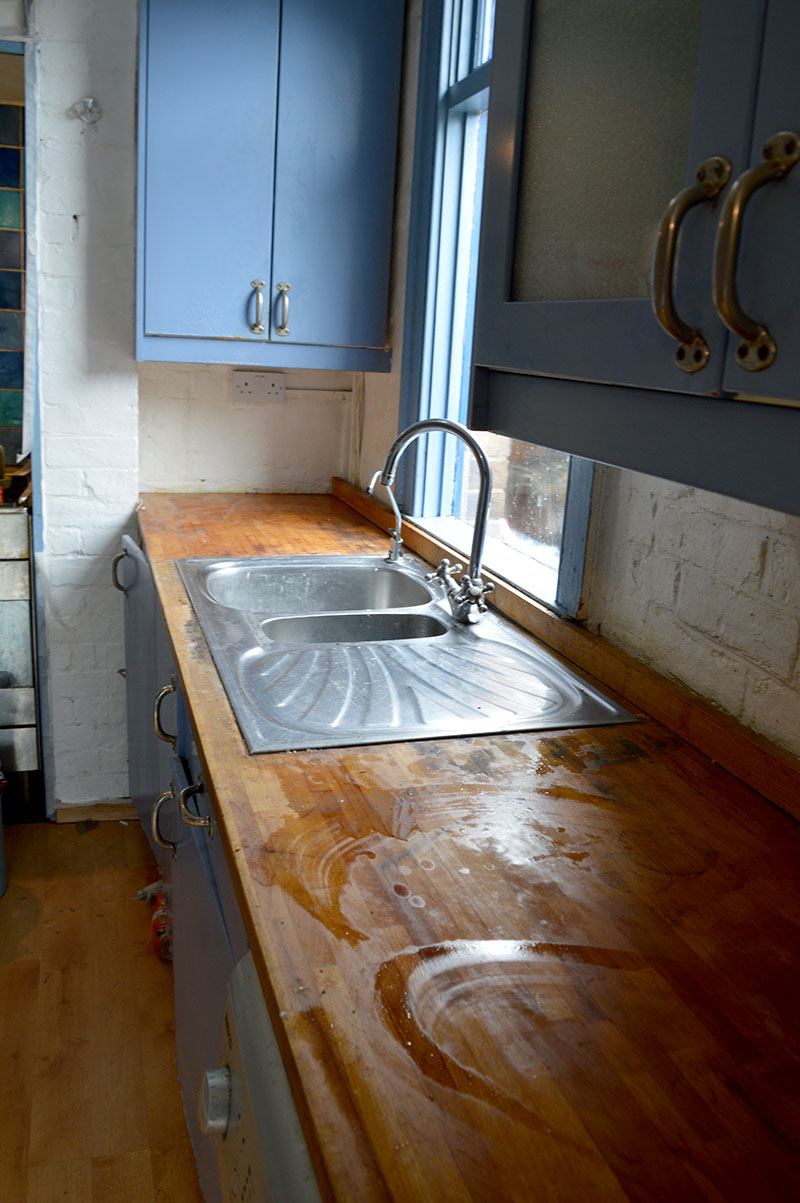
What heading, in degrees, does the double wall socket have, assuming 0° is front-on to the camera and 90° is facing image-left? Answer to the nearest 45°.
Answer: approximately 0°

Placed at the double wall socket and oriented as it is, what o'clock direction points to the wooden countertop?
The wooden countertop is roughly at 12 o'clock from the double wall socket.

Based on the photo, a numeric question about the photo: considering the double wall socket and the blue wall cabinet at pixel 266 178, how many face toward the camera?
2

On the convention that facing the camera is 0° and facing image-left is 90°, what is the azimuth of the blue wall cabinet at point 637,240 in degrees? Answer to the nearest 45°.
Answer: approximately 45°

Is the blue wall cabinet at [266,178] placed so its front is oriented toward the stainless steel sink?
yes

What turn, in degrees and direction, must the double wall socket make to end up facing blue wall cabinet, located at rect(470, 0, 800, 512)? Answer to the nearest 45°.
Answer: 0° — it already faces it
